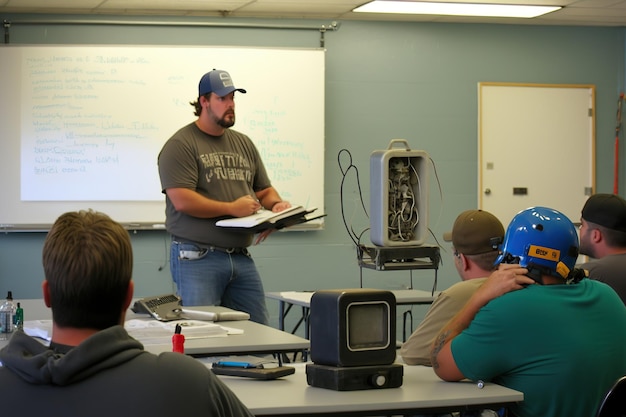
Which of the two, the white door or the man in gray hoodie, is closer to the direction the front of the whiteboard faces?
the man in gray hoodie

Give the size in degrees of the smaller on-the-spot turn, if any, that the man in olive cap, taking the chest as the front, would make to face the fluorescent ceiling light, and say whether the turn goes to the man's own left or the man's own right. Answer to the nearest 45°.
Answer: approximately 45° to the man's own right

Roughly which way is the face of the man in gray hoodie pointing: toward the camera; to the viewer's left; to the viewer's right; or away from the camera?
away from the camera

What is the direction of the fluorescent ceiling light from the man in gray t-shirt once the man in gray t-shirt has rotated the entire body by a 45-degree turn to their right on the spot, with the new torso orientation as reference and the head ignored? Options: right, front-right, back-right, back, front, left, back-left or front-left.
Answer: back-left

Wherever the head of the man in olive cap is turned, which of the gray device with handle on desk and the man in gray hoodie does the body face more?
the gray device with handle on desk

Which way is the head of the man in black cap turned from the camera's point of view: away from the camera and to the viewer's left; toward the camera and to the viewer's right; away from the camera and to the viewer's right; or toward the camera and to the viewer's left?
away from the camera and to the viewer's left

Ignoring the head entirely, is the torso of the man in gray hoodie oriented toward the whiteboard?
yes

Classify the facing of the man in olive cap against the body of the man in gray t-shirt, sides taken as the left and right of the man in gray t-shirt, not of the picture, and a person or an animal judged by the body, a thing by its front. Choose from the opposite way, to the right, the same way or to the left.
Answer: the opposite way

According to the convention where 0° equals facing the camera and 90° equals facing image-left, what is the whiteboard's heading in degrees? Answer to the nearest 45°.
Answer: approximately 0°

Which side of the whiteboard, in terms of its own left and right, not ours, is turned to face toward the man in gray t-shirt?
front

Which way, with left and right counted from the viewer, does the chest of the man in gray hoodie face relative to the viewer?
facing away from the viewer

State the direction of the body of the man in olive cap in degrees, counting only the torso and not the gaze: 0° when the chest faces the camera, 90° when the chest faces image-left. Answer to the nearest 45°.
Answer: approximately 135°

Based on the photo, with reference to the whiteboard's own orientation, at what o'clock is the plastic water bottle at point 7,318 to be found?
The plastic water bottle is roughly at 12 o'clock from the whiteboard.

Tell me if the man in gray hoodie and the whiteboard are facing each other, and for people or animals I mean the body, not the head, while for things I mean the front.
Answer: yes

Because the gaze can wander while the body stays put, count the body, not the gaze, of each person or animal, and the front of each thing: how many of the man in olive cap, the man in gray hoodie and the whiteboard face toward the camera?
1

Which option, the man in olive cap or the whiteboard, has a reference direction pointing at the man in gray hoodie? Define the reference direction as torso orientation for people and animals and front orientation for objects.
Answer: the whiteboard

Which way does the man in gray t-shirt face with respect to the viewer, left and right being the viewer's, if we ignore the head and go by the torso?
facing the viewer and to the right of the viewer
